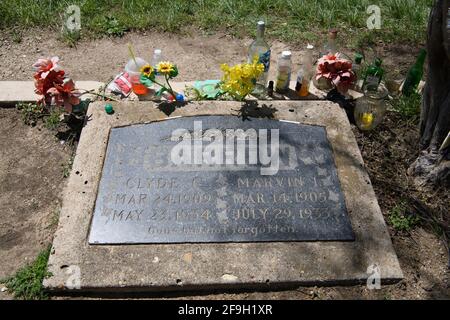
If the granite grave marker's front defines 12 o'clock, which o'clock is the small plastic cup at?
The small plastic cup is roughly at 5 o'clock from the granite grave marker.

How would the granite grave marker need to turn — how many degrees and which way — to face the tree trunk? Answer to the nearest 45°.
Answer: approximately 135° to its left

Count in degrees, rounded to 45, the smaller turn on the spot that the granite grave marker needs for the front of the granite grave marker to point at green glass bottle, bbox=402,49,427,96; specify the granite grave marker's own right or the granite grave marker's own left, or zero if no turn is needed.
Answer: approximately 135° to the granite grave marker's own left

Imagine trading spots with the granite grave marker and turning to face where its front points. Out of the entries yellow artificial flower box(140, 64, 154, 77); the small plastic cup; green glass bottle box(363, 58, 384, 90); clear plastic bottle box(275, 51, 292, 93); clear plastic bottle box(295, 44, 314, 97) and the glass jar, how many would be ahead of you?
0

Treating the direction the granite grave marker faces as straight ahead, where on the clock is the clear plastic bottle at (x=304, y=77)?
The clear plastic bottle is roughly at 7 o'clock from the granite grave marker.

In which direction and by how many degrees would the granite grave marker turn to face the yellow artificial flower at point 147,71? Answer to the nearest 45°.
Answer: approximately 135° to its right

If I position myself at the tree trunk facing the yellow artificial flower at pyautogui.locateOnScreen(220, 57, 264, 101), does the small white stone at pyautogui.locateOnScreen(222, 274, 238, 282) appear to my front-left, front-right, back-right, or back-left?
front-left

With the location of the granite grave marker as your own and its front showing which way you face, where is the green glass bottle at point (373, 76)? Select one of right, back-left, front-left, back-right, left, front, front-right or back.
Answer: back-left

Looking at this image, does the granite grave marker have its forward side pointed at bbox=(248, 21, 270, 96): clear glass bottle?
no

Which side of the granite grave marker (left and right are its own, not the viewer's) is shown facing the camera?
front

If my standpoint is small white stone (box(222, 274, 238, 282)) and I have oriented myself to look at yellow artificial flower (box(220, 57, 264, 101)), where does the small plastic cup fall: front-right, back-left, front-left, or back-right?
front-left

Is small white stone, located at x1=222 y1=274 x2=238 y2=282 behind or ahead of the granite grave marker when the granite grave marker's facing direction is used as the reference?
ahead

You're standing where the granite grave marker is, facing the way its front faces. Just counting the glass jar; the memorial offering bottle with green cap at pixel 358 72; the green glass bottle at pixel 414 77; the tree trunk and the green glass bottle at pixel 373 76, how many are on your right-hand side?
0

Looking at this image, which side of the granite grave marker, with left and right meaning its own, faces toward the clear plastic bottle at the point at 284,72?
back

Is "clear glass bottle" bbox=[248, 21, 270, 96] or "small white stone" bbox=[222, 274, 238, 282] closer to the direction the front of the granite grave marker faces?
the small white stone
